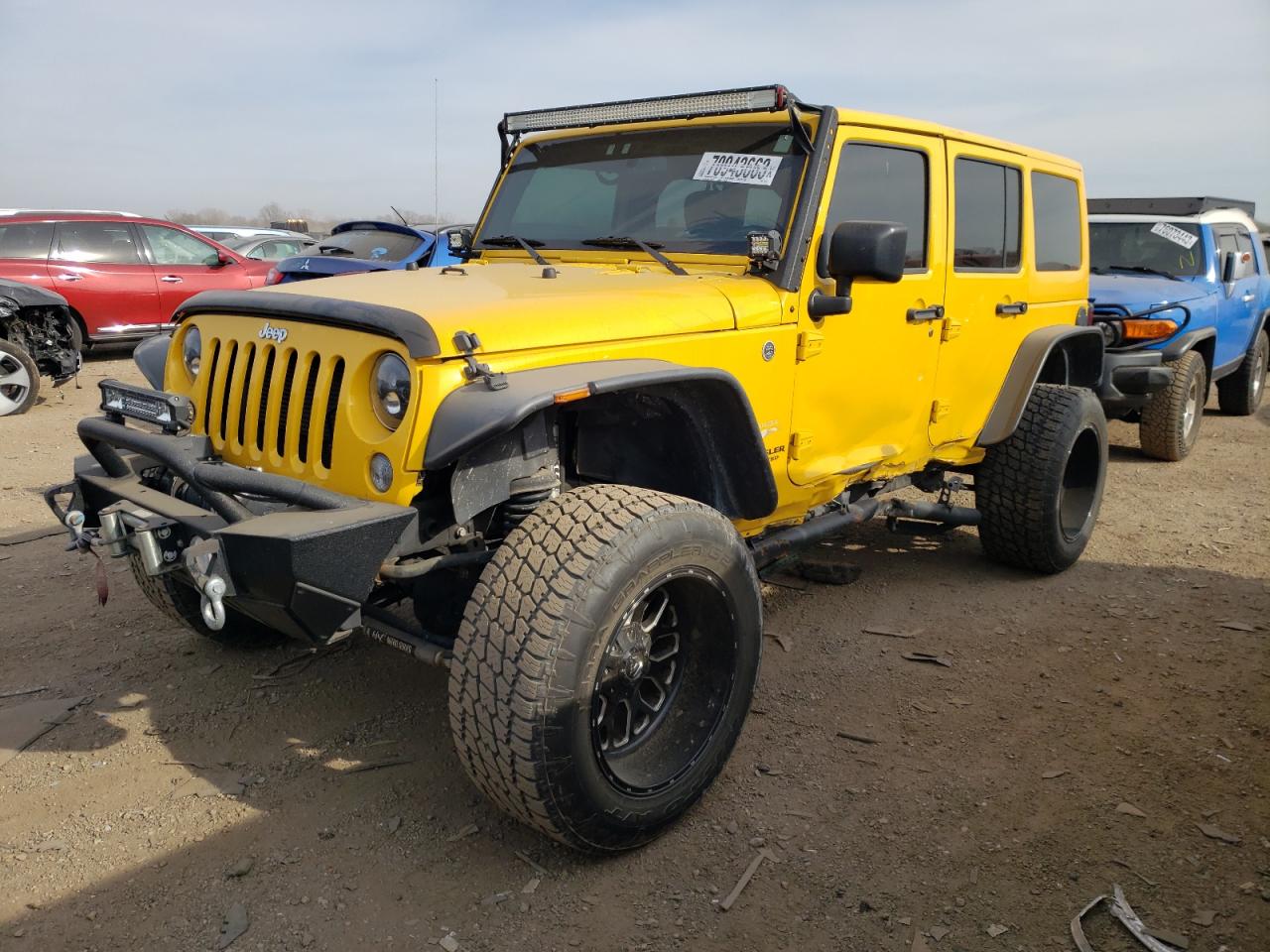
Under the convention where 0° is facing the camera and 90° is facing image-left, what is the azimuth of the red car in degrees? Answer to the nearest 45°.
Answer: approximately 270°

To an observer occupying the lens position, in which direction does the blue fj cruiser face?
facing the viewer and to the left of the viewer

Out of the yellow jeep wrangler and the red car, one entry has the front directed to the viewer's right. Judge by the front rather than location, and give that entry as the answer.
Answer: the red car

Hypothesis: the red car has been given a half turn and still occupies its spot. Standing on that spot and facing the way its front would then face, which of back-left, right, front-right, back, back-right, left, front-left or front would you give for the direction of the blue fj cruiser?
back-left

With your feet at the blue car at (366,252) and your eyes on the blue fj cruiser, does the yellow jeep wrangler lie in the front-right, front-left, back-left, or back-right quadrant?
front-right

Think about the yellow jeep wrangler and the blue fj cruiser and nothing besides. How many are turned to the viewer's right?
0
